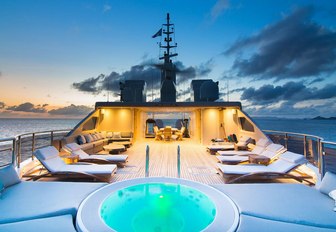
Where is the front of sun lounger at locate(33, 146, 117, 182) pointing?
to the viewer's right

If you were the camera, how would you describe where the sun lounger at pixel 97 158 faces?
facing to the right of the viewer

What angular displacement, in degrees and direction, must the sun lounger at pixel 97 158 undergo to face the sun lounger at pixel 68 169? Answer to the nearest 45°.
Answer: approximately 135° to its right

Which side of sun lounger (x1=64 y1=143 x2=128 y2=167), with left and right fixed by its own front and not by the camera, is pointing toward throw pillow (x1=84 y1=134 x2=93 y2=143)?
left

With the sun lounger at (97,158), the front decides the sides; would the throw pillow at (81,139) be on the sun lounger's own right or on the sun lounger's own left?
on the sun lounger's own left

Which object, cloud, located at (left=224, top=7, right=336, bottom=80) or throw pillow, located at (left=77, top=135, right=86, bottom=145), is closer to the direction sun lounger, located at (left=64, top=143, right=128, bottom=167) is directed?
the cloud

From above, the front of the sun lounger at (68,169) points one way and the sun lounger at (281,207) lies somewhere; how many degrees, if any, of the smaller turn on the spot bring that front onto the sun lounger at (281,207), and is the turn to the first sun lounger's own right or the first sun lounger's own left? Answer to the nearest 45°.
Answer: approximately 45° to the first sun lounger's own right

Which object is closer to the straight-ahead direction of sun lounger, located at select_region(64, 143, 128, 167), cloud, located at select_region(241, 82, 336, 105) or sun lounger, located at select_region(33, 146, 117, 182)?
the cloud

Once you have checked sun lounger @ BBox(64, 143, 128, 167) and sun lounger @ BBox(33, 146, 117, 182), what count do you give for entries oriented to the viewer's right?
2
